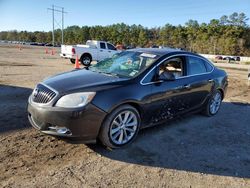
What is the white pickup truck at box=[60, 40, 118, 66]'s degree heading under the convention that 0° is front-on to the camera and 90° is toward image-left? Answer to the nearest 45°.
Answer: approximately 225°
